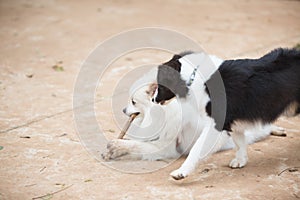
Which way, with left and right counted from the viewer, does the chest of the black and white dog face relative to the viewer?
facing to the left of the viewer

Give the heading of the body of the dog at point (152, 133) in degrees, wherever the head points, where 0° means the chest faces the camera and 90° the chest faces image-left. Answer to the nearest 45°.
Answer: approximately 90°
